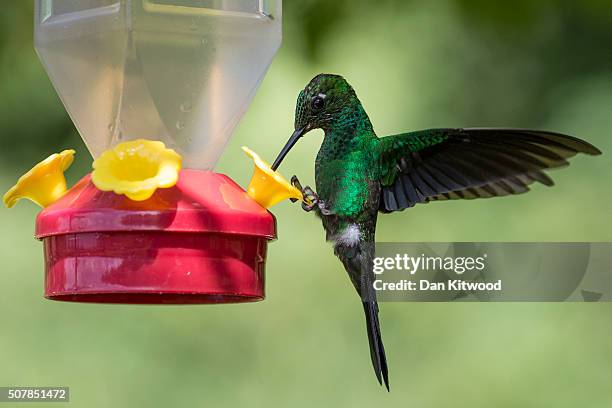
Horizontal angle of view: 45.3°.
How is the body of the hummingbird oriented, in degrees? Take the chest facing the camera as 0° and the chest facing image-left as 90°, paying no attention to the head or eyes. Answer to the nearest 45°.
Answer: approximately 90°
